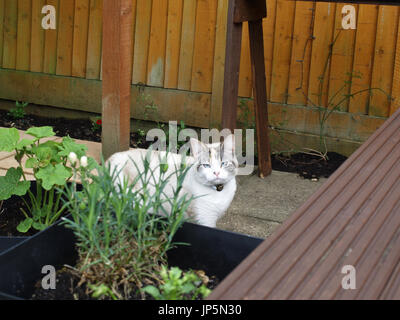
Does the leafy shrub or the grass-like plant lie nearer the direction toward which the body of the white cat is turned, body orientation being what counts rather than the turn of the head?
the grass-like plant

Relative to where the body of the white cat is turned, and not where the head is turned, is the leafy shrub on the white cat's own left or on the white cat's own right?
on the white cat's own right

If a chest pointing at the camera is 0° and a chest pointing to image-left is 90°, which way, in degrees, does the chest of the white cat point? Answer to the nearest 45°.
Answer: approximately 315°

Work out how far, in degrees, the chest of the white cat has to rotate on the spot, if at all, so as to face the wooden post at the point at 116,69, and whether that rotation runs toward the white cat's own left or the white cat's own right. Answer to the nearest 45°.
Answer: approximately 180°

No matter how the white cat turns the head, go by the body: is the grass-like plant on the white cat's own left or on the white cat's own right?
on the white cat's own right

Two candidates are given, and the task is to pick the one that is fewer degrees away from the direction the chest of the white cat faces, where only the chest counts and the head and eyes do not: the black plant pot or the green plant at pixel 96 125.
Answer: the black plant pot

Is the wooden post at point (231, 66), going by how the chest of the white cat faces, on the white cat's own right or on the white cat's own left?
on the white cat's own left

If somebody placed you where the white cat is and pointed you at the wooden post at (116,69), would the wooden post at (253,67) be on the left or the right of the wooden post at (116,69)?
right

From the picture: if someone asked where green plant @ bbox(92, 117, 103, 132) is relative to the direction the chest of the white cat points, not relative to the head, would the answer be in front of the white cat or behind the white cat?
behind
